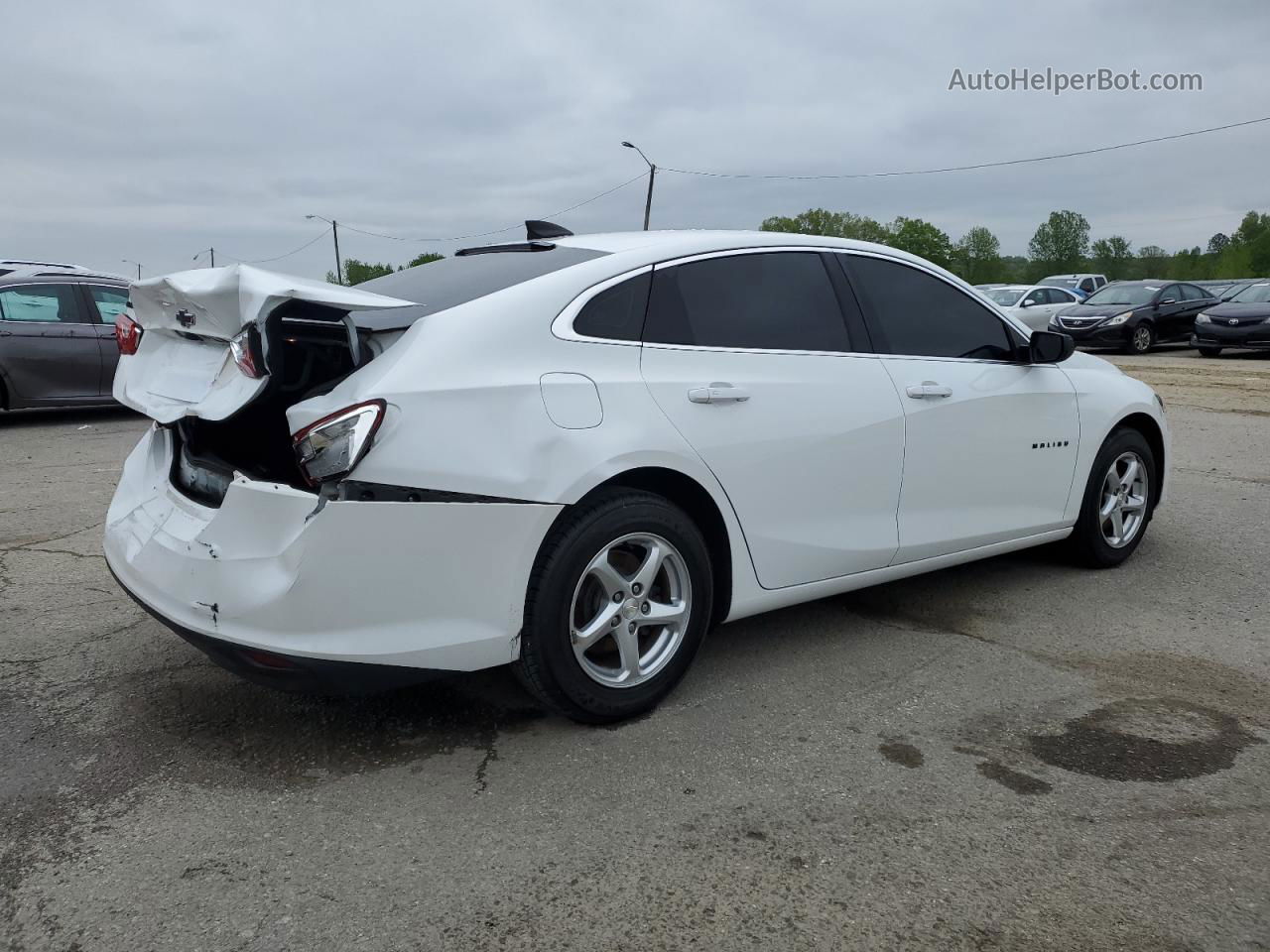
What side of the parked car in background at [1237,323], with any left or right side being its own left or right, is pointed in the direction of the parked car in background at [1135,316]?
right

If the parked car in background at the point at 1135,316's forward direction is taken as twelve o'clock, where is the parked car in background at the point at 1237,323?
the parked car in background at the point at 1237,323 is roughly at 9 o'clock from the parked car in background at the point at 1135,316.

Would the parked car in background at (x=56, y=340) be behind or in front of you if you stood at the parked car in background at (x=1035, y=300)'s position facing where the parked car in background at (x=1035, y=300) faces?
in front

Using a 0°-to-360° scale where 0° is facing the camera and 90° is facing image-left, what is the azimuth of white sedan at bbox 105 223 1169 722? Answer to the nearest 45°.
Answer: approximately 225°

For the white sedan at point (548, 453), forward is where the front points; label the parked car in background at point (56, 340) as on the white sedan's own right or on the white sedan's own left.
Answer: on the white sedan's own left

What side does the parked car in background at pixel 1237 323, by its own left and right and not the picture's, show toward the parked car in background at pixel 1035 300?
right

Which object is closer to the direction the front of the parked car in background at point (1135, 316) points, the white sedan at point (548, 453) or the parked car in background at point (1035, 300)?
the white sedan

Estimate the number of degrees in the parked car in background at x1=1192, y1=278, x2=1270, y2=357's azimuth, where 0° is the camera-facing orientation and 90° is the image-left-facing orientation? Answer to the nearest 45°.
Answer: approximately 45°
